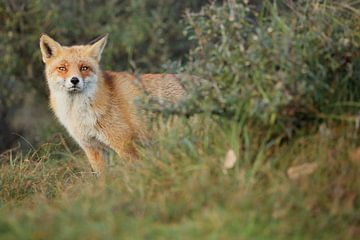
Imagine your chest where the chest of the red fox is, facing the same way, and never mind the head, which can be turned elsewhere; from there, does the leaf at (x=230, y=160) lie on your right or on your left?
on your left

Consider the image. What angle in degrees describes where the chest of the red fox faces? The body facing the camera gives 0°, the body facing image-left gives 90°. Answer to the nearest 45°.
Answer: approximately 45°

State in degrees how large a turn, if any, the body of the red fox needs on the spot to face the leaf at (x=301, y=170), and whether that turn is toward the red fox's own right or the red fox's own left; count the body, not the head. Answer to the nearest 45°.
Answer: approximately 90° to the red fox's own left
